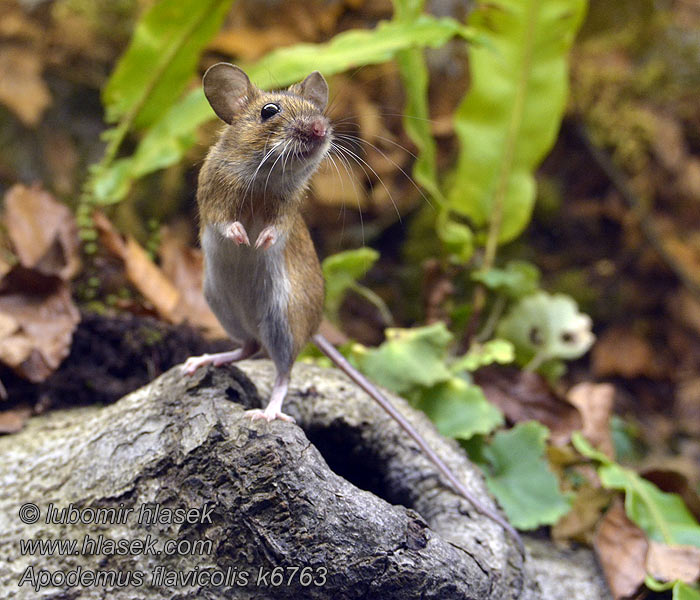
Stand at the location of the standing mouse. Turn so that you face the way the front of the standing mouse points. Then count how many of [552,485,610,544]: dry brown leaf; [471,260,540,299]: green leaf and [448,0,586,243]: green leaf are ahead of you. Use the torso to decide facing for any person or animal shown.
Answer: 0

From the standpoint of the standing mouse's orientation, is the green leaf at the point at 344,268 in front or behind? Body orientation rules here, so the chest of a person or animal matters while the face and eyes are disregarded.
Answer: behind

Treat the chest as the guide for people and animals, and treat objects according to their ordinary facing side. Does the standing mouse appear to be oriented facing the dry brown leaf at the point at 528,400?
no

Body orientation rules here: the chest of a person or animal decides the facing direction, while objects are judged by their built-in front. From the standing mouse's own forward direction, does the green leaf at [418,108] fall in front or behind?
behind

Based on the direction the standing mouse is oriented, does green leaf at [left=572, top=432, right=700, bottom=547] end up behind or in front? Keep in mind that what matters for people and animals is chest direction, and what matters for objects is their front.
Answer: behind

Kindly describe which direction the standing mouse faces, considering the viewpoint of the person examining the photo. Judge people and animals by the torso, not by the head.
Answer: facing the viewer and to the left of the viewer

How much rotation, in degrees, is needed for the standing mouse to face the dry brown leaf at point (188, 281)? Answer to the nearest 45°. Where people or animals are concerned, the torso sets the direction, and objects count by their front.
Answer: approximately 135° to its right

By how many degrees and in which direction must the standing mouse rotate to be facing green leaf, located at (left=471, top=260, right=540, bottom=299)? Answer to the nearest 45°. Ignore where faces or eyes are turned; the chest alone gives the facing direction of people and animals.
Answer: approximately 180°

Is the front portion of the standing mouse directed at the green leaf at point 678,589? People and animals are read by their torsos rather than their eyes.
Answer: no

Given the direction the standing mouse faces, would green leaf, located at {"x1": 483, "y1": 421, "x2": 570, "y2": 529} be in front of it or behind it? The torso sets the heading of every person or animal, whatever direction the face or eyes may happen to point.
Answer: behind

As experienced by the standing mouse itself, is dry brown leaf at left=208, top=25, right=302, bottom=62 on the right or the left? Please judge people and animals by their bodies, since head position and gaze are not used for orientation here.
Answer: on its right

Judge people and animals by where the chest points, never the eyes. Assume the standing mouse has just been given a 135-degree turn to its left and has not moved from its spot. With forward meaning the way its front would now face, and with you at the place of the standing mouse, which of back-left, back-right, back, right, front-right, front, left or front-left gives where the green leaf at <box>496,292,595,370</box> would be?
front-left

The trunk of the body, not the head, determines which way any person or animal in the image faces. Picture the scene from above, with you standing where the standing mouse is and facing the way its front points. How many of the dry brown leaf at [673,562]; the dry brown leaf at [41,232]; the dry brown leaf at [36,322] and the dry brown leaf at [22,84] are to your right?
3

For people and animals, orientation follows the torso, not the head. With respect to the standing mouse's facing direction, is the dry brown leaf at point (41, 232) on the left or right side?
on its right

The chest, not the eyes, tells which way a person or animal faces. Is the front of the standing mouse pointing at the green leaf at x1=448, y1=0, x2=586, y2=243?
no
